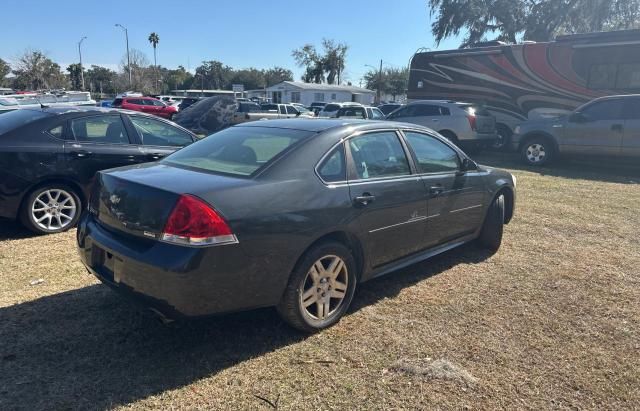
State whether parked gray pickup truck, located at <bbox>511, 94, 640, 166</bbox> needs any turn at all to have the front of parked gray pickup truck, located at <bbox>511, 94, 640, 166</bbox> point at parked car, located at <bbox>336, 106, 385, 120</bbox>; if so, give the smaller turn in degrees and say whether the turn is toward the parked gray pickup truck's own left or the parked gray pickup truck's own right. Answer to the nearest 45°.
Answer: approximately 45° to the parked gray pickup truck's own right

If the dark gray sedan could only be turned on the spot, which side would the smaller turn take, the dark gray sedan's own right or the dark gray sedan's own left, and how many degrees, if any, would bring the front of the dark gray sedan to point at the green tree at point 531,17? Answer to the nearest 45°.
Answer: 0° — it already faces it

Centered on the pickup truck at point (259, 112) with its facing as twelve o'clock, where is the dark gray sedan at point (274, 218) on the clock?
The dark gray sedan is roughly at 3 o'clock from the pickup truck.

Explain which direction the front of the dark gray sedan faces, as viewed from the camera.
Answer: facing away from the viewer and to the right of the viewer

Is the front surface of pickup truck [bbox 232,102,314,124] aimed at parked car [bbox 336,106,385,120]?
yes

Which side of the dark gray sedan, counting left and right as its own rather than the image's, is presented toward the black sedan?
left

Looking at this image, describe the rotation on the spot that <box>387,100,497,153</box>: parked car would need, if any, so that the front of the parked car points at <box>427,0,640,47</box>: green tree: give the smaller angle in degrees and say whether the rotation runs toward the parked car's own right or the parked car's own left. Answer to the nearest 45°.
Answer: approximately 45° to the parked car's own right

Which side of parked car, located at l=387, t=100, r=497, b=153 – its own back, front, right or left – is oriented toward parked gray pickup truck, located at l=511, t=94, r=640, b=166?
back

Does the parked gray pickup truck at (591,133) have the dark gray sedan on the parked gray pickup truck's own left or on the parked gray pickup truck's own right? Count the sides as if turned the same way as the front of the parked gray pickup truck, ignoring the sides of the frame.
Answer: on the parked gray pickup truck's own left

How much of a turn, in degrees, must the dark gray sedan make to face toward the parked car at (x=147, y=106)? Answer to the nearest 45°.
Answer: approximately 45° to its left
